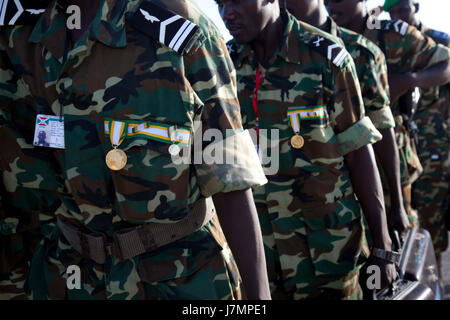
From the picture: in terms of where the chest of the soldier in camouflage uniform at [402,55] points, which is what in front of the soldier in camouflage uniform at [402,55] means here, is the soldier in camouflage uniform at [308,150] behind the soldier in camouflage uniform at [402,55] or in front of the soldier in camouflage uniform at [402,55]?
in front

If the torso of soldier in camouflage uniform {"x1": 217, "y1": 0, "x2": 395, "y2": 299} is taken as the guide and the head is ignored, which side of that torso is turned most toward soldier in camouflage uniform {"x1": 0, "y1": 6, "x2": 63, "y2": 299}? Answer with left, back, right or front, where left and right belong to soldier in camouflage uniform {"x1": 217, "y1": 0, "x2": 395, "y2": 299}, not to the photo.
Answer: front

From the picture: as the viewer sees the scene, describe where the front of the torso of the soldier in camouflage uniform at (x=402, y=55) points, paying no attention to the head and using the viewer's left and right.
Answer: facing the viewer and to the left of the viewer

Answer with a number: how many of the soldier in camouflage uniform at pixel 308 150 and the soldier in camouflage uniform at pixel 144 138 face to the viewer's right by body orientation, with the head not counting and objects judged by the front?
0

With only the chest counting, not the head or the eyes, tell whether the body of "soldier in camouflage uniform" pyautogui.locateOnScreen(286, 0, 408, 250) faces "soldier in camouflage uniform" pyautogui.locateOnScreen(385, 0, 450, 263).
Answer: no

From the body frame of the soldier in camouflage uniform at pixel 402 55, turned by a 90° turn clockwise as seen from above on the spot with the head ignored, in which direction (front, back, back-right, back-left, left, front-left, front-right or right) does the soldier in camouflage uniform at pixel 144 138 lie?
back-left

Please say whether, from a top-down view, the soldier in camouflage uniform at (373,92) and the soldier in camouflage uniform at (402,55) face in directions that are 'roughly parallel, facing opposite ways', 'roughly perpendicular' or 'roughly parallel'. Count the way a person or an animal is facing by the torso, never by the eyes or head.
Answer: roughly parallel

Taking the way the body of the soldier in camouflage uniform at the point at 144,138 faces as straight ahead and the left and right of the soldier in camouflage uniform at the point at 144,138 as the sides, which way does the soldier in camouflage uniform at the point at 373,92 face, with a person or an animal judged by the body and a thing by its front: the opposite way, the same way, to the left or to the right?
the same way

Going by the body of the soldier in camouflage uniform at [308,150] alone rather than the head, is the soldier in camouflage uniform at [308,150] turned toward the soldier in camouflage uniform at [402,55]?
no

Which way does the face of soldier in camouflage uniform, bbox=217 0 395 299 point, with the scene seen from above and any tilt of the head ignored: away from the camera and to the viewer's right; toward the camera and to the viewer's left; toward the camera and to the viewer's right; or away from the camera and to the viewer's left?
toward the camera and to the viewer's left

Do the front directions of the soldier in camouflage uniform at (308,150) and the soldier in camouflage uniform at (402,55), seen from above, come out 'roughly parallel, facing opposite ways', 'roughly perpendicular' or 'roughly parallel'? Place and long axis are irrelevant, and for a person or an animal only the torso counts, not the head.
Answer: roughly parallel
